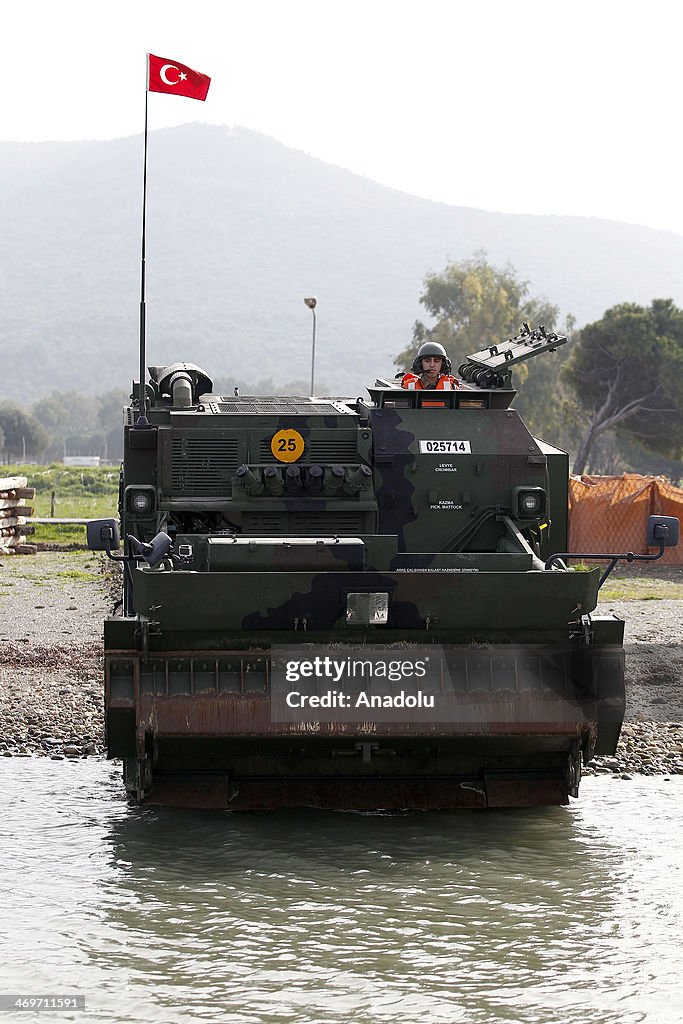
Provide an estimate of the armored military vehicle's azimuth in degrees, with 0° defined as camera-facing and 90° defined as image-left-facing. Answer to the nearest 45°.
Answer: approximately 0°

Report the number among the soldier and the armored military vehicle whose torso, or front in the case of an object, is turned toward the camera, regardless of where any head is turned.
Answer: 2

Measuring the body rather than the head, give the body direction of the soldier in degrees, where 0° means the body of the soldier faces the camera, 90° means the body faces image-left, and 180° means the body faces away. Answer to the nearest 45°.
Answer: approximately 0°
